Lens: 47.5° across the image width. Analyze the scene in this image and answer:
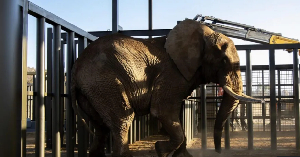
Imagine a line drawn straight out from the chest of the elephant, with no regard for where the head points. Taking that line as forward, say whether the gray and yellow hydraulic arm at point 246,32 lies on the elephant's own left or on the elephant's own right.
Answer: on the elephant's own left

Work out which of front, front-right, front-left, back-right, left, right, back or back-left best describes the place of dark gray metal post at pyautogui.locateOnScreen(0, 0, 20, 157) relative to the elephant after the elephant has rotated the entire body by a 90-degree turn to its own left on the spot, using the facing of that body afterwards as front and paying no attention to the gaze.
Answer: back-left

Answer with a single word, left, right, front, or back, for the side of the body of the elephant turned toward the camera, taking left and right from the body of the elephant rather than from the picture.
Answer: right
